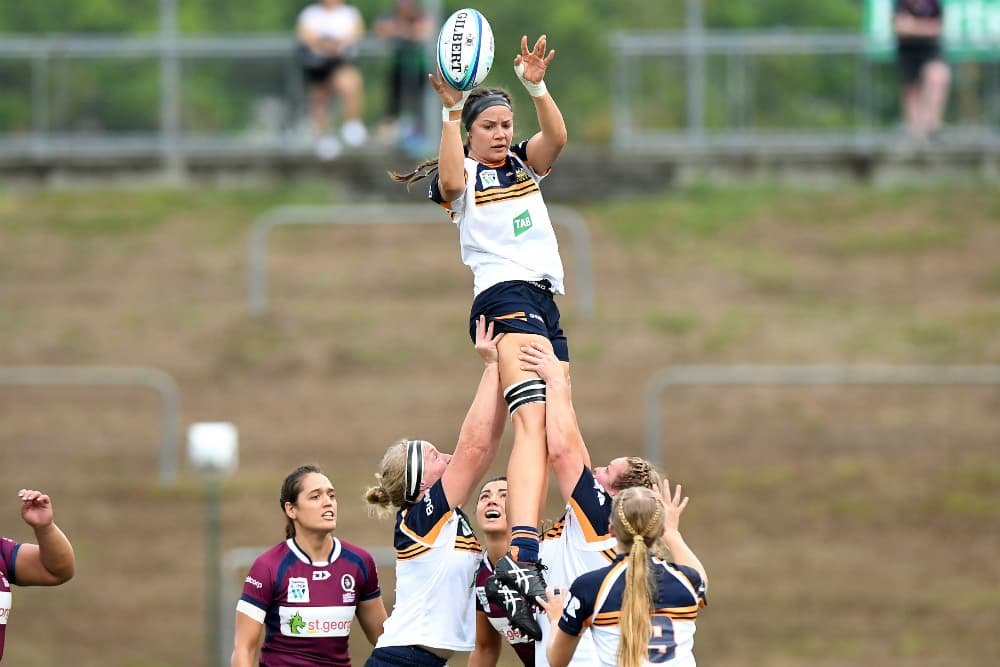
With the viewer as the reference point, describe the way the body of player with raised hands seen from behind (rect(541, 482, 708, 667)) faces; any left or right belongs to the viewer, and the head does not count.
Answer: facing away from the viewer

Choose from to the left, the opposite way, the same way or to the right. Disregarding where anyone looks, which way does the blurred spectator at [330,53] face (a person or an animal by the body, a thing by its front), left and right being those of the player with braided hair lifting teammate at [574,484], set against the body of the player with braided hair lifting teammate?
to the left

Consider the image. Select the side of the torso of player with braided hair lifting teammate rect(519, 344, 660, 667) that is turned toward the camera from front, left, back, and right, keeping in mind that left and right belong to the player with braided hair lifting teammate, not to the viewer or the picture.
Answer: left

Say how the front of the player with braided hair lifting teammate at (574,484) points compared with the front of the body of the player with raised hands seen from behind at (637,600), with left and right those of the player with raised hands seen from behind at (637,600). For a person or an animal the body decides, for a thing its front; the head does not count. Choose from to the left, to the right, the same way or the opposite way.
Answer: to the left

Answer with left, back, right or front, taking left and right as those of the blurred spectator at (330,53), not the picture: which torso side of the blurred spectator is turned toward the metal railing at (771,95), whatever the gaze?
left

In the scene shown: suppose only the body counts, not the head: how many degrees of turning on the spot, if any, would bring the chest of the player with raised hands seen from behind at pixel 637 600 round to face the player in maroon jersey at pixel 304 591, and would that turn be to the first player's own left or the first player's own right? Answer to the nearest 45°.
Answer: approximately 45° to the first player's own left

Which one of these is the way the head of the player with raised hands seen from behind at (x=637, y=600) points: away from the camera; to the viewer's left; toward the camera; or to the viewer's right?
away from the camera

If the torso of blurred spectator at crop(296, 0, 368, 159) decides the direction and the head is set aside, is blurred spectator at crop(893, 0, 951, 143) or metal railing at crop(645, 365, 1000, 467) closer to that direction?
the metal railing

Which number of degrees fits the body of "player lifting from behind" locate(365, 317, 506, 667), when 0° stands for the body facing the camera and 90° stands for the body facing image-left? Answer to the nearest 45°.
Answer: approximately 270°

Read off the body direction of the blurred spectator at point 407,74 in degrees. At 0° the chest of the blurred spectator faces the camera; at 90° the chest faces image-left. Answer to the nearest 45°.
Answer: approximately 0°

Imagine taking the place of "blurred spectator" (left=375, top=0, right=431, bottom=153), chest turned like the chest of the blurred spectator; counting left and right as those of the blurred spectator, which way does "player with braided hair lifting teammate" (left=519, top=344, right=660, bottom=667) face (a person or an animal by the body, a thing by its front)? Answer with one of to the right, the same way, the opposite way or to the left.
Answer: to the right

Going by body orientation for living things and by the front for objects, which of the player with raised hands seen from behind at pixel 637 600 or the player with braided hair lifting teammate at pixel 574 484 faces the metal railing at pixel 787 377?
the player with raised hands seen from behind at pixel 637 600

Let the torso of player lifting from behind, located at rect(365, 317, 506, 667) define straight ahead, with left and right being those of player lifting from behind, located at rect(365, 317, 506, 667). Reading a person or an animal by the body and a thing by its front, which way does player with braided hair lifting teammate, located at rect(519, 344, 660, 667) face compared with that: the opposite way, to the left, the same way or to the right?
the opposite way

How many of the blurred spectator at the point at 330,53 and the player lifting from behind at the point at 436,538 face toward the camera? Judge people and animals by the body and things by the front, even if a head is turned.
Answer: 1
